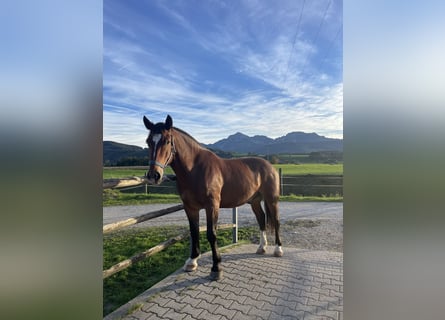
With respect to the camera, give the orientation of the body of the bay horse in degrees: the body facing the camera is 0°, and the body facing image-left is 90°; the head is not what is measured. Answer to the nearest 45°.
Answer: approximately 45°

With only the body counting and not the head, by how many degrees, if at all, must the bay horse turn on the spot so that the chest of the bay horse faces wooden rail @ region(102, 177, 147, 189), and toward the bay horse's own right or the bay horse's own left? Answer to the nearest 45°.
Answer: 0° — it already faces it
